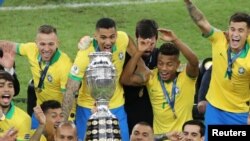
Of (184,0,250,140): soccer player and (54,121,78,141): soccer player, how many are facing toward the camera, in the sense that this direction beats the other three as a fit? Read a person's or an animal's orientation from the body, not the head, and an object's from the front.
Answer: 2

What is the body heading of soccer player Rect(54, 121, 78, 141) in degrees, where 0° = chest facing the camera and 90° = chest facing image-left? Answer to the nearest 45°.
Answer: approximately 0°

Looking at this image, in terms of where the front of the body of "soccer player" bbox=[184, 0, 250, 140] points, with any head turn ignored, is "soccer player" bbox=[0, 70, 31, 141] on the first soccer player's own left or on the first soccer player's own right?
on the first soccer player's own right

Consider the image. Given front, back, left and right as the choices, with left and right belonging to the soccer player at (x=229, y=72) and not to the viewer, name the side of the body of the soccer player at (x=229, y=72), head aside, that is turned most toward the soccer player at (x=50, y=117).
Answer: right
